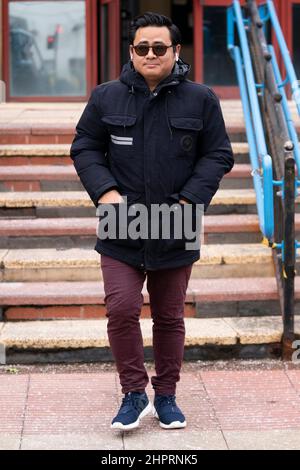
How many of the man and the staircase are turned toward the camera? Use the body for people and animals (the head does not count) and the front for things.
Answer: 2

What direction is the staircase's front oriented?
toward the camera

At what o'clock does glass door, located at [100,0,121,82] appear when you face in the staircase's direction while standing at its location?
The glass door is roughly at 6 o'clock from the staircase.

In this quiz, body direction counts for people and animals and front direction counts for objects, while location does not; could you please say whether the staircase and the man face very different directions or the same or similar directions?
same or similar directions

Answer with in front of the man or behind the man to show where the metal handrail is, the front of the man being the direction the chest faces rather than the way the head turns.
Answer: behind

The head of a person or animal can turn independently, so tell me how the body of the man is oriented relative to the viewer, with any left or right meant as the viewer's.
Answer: facing the viewer

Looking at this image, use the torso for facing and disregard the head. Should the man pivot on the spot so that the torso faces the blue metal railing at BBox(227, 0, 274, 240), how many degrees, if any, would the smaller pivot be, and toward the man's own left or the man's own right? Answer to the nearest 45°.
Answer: approximately 180°

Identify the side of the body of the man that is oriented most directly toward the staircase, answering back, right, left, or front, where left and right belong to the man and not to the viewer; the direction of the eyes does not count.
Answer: back

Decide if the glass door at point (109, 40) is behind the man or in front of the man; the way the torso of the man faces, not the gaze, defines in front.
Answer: behind

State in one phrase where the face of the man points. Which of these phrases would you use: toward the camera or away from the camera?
toward the camera
